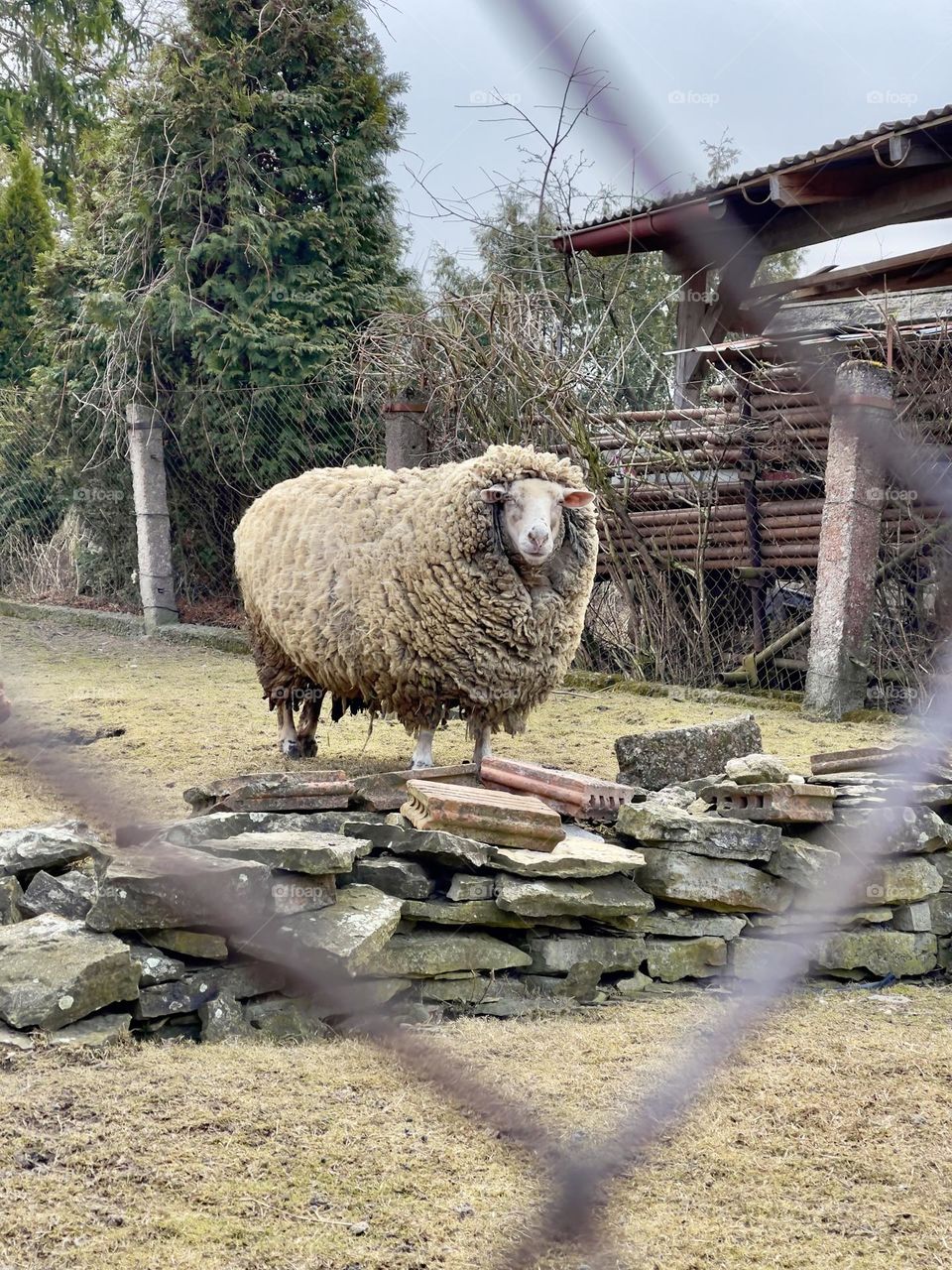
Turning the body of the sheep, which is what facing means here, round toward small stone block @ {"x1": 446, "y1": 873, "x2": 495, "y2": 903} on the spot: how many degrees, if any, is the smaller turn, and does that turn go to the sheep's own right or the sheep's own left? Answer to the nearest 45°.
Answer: approximately 45° to the sheep's own right

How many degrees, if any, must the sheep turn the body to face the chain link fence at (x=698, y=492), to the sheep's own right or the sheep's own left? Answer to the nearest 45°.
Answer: approximately 90° to the sheep's own left

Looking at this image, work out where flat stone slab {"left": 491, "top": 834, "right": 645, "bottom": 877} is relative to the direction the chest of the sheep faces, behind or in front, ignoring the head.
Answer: in front

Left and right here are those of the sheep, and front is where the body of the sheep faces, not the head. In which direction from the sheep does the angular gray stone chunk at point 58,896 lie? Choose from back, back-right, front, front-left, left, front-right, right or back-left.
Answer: right

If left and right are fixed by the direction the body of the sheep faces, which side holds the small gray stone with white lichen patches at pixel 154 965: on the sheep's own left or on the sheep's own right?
on the sheep's own right

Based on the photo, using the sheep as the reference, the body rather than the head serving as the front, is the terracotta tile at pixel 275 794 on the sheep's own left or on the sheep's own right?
on the sheep's own right

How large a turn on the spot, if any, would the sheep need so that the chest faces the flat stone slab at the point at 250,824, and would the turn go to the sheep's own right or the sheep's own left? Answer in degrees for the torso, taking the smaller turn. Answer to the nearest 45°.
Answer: approximately 90° to the sheep's own right

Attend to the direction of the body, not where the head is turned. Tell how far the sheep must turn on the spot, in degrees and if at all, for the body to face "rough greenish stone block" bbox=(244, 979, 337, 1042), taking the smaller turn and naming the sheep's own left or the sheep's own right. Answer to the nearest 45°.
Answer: approximately 45° to the sheep's own right

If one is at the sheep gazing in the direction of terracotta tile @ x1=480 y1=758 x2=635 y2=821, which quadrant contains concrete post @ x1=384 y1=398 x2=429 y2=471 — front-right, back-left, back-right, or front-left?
back-left

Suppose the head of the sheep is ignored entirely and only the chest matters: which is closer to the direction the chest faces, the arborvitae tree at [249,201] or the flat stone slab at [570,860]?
the flat stone slab

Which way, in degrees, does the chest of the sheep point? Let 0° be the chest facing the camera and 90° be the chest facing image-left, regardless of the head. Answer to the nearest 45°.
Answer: approximately 315°
